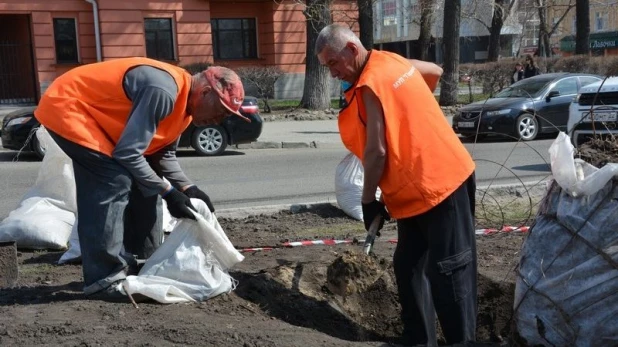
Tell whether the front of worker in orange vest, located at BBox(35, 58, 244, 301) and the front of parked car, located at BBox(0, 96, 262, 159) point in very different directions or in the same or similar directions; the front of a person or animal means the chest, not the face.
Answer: very different directions

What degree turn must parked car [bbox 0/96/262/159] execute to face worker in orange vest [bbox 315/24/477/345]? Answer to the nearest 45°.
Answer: approximately 90° to its left

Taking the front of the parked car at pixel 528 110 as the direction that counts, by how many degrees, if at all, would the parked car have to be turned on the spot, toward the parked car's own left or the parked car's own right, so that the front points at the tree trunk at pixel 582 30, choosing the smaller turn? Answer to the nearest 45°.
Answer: approximately 135° to the parked car's own right

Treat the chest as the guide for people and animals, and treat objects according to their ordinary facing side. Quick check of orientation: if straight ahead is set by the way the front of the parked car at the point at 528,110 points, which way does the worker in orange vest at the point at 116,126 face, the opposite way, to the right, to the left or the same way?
the opposite way

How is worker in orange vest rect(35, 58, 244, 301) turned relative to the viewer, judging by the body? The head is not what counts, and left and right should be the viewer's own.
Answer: facing to the right of the viewer

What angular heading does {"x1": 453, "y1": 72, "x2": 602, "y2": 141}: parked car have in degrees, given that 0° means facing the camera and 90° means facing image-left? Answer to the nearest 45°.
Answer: approximately 45°

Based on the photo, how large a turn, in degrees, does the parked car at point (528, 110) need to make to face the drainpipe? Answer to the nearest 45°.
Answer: approximately 90° to its right

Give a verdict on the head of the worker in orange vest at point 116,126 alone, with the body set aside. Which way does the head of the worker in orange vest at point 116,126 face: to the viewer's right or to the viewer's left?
to the viewer's right

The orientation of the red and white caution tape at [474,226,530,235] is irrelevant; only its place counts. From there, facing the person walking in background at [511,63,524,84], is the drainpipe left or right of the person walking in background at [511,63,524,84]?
left

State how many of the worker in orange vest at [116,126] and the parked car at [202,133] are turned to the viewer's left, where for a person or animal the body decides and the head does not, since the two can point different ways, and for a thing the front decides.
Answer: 1

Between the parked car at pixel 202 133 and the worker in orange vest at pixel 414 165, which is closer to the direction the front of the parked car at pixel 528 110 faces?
the parked car

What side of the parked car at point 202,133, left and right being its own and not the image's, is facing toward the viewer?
left

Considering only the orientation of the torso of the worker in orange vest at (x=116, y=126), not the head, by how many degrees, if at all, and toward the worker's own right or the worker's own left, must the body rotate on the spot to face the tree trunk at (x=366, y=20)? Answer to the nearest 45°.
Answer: approximately 90° to the worker's own left

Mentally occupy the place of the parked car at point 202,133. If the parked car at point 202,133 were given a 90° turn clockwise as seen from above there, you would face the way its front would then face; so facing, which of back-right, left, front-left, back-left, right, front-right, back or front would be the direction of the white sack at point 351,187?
back
